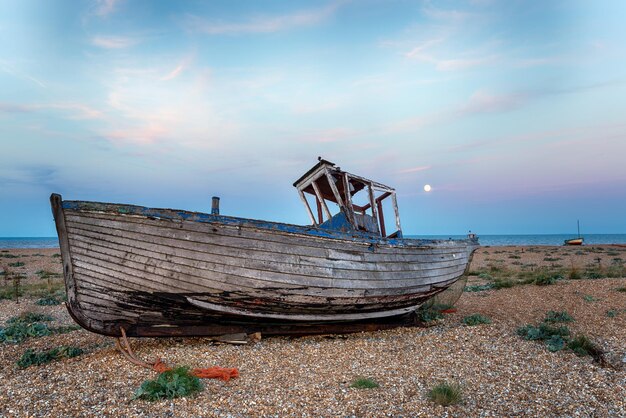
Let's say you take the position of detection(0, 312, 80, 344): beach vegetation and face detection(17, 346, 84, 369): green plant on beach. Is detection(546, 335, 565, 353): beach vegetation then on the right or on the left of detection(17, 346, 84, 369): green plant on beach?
left

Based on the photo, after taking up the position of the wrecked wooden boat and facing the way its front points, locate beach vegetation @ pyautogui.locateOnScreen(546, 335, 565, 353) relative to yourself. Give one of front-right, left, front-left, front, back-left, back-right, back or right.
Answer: back-left

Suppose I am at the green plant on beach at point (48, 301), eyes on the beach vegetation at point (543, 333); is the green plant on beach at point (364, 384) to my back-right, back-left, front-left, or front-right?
front-right

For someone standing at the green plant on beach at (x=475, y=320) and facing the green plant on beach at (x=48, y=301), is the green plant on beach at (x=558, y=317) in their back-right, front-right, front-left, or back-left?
back-right

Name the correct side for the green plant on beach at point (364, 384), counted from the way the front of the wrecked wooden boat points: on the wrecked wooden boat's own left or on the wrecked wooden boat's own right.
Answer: on the wrecked wooden boat's own left

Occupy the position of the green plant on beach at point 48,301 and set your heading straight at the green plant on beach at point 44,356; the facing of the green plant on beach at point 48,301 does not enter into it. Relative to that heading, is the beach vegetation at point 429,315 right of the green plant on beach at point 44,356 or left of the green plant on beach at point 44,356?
left

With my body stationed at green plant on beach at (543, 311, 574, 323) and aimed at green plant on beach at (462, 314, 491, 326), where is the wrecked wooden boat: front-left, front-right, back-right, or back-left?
front-left

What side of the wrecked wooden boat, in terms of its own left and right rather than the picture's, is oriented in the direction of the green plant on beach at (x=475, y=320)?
back

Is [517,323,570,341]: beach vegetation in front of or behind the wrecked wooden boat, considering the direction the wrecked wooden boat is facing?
behind
